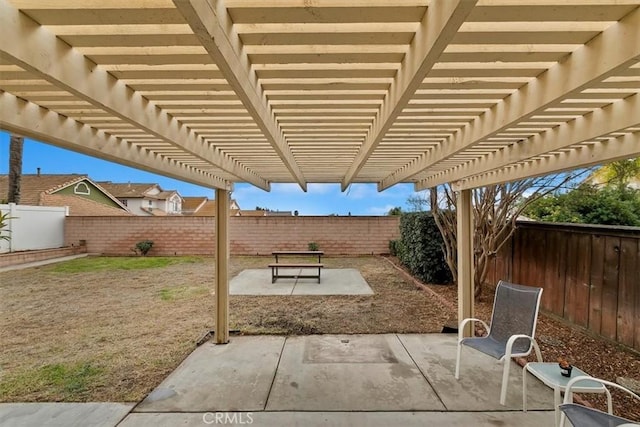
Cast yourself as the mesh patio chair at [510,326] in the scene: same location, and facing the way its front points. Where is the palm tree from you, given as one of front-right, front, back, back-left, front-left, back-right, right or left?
front-right

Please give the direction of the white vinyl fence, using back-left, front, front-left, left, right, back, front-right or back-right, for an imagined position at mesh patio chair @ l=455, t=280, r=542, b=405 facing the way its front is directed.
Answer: front-right

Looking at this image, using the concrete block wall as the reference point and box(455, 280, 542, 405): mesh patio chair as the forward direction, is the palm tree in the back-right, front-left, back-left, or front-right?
back-right

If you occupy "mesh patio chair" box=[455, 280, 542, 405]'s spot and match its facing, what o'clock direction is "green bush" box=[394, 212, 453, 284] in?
The green bush is roughly at 4 o'clock from the mesh patio chair.

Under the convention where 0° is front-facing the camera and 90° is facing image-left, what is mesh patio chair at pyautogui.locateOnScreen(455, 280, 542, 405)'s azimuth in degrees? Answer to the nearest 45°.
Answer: approximately 45°

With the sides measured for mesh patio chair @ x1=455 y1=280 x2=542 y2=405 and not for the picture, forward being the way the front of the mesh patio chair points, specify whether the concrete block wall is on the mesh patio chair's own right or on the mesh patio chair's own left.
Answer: on the mesh patio chair's own right
